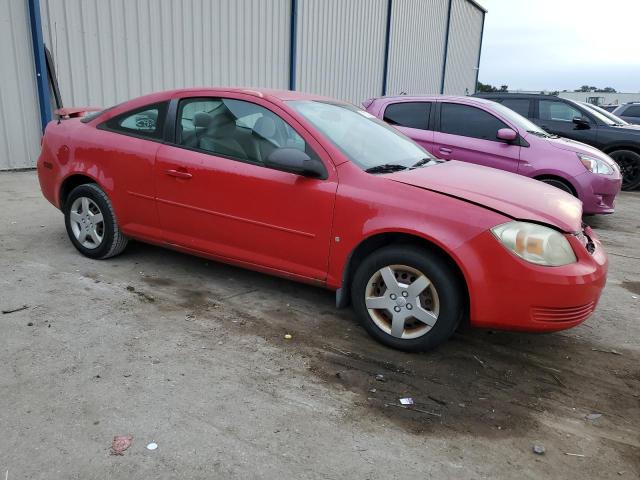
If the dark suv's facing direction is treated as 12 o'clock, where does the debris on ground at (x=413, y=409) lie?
The debris on ground is roughly at 3 o'clock from the dark suv.

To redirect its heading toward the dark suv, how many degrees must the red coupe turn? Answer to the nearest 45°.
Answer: approximately 90° to its left

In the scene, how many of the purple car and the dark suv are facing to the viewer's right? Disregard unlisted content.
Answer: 2

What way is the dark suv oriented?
to the viewer's right

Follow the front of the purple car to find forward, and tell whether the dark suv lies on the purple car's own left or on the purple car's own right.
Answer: on the purple car's own left

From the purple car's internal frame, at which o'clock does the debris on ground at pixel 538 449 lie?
The debris on ground is roughly at 3 o'clock from the purple car.

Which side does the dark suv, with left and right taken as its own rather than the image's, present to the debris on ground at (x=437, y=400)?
right

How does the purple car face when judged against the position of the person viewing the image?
facing to the right of the viewer

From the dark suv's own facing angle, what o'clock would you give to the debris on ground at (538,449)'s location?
The debris on ground is roughly at 3 o'clock from the dark suv.

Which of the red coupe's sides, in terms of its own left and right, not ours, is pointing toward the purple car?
left

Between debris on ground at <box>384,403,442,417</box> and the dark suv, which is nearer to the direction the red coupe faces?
the debris on ground

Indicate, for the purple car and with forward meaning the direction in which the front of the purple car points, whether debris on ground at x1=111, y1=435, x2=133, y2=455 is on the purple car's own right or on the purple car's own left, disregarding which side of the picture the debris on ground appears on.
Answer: on the purple car's own right

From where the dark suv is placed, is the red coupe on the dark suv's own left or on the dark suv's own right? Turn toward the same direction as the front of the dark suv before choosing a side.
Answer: on the dark suv's own right

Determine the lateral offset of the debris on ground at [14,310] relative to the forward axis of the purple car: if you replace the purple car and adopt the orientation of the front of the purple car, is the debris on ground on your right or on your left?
on your right

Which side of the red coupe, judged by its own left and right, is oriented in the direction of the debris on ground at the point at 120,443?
right

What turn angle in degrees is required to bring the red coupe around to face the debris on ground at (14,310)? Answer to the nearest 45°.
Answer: approximately 135° to its right
